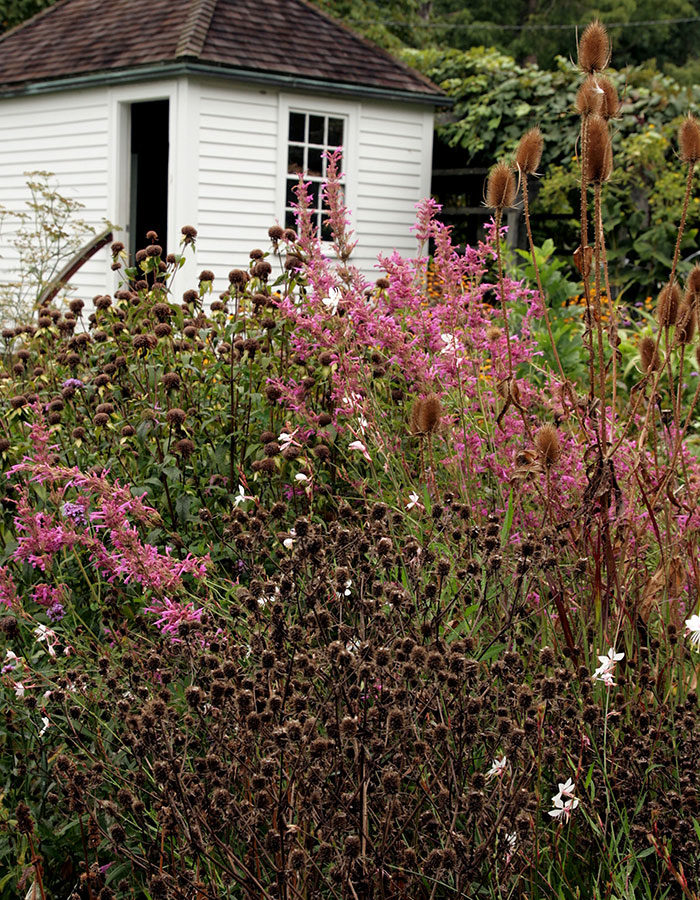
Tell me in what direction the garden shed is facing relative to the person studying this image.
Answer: facing the viewer and to the left of the viewer

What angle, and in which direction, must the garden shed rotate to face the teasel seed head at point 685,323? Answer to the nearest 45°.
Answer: approximately 45° to its left

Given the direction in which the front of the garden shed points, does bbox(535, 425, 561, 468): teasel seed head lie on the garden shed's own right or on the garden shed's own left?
on the garden shed's own left

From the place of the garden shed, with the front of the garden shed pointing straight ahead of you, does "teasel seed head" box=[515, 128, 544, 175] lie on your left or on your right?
on your left

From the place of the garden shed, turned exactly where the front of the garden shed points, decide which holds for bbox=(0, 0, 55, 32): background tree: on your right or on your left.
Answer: on your right

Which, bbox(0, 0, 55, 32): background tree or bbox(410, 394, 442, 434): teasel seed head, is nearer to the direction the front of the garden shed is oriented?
the teasel seed head

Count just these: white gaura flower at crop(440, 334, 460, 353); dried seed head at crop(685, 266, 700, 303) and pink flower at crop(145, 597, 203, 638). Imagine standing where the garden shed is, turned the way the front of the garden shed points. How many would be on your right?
0

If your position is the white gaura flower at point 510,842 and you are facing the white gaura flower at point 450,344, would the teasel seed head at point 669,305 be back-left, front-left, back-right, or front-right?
front-right

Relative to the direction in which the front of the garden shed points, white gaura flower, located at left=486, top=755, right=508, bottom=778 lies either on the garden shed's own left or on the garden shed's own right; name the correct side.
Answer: on the garden shed's own left

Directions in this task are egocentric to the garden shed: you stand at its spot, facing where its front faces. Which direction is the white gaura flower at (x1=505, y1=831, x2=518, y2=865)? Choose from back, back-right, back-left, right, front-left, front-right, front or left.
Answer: front-left

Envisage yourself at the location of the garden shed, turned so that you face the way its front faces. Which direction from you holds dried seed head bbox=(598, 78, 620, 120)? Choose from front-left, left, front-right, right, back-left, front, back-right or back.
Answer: front-left

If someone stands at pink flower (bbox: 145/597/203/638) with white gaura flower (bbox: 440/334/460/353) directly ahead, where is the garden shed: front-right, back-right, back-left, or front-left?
front-left

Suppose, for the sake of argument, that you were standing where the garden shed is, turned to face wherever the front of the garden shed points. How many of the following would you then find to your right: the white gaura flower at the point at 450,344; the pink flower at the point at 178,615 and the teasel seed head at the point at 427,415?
0
